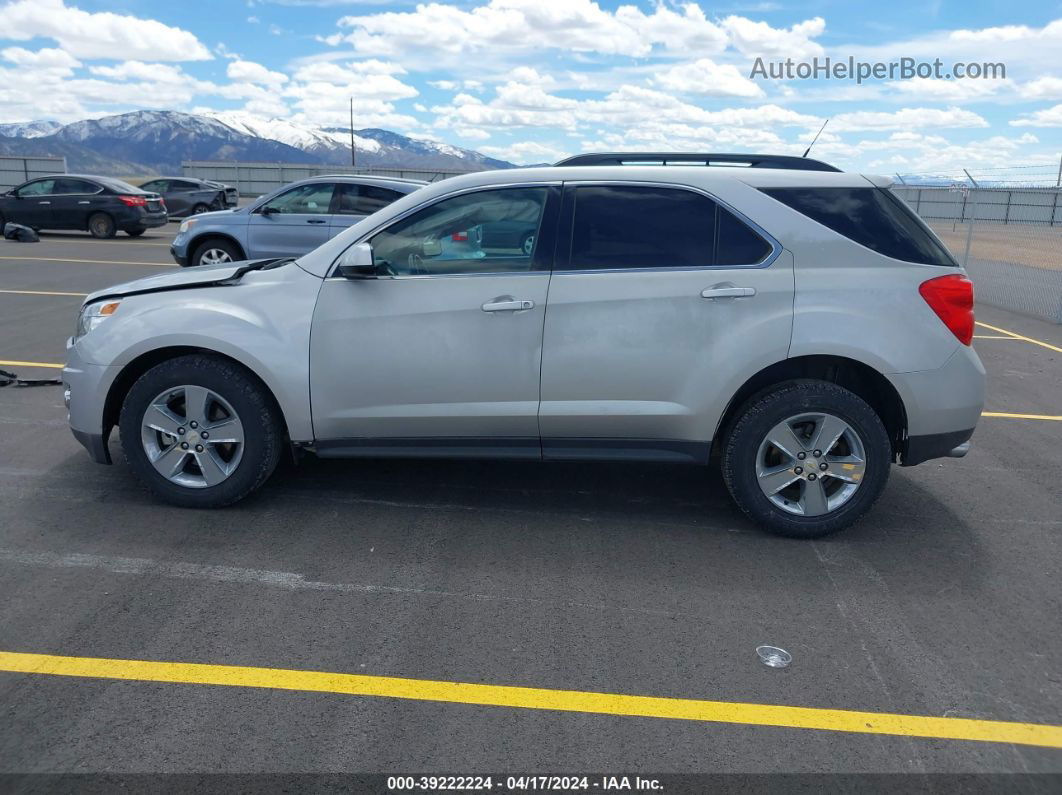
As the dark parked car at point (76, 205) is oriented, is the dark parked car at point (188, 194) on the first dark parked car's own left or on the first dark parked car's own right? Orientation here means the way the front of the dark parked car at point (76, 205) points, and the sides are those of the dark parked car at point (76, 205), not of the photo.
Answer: on the first dark parked car's own right

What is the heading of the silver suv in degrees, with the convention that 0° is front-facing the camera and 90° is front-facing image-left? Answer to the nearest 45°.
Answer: approximately 90°

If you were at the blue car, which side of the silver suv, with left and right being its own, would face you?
right

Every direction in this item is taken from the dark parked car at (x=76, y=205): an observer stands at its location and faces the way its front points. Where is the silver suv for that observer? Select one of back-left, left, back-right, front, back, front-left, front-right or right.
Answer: back-left

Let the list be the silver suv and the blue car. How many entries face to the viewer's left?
2

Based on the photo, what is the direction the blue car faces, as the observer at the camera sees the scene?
facing to the left of the viewer

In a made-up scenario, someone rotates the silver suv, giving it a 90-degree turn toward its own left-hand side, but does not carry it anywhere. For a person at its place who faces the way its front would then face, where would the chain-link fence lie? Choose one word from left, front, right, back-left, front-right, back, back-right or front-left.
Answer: back-left

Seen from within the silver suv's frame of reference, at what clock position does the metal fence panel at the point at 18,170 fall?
The metal fence panel is roughly at 2 o'clock from the silver suv.

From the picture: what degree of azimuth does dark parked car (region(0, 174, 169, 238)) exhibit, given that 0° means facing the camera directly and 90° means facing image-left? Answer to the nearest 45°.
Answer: approximately 135°

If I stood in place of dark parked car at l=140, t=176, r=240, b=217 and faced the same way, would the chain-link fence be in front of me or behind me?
behind

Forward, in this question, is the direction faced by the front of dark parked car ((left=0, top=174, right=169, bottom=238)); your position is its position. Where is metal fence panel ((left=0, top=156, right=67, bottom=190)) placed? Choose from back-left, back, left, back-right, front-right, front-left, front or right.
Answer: front-right
